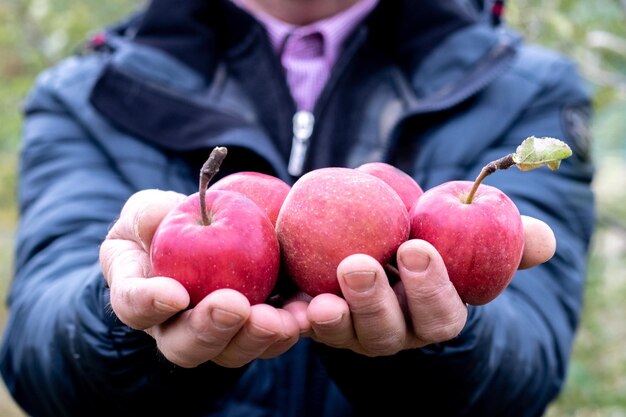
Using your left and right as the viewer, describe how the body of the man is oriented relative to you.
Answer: facing the viewer

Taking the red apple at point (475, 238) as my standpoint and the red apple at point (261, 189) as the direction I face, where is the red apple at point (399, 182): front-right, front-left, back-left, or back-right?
front-right

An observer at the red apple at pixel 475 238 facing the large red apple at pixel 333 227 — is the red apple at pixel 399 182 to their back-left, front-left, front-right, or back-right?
front-right
